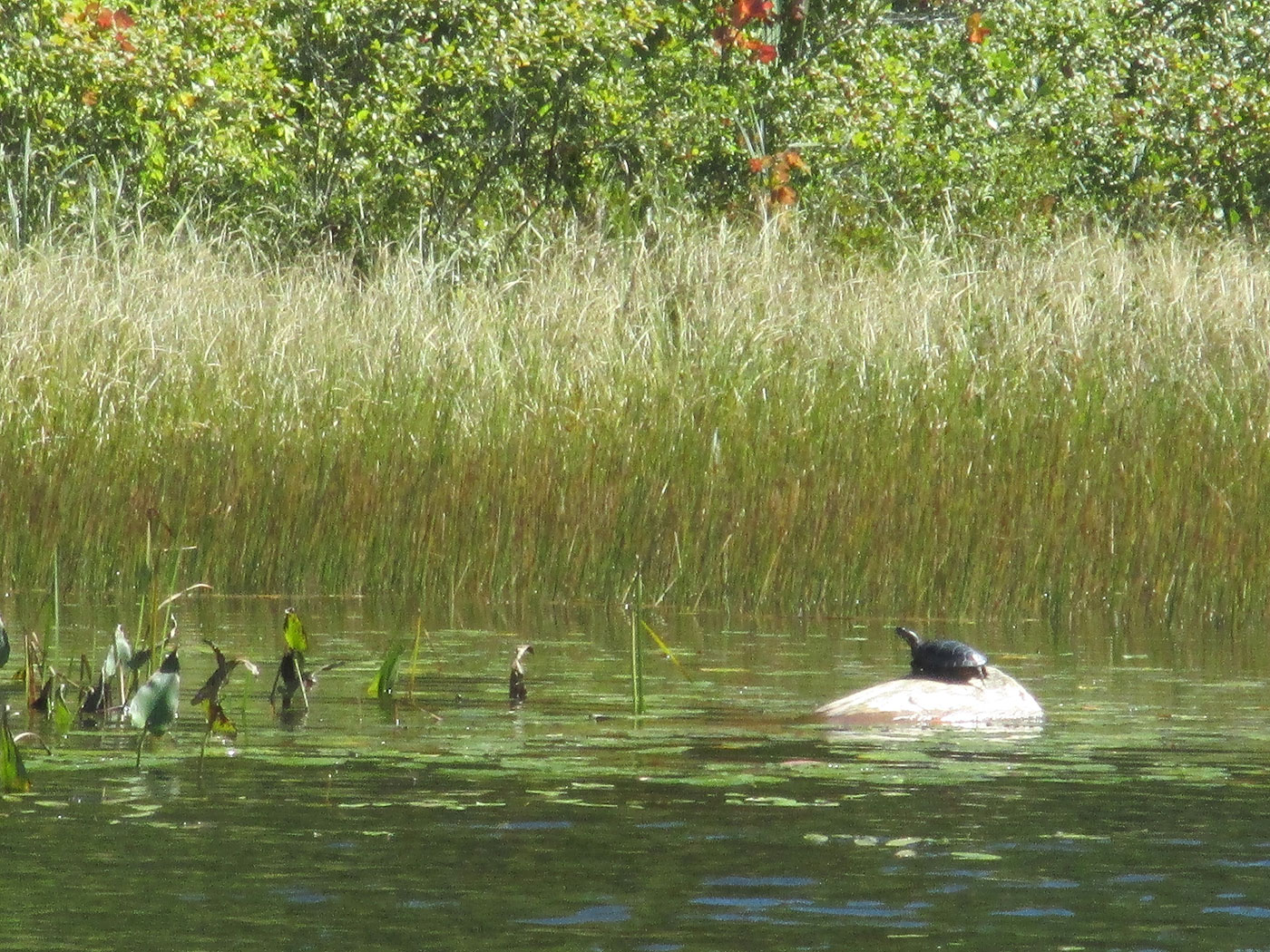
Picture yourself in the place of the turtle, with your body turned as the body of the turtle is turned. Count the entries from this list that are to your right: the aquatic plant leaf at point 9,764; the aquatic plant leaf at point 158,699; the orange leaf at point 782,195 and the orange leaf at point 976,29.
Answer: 2

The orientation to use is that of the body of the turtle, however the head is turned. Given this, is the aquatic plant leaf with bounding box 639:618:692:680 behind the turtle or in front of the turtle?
in front

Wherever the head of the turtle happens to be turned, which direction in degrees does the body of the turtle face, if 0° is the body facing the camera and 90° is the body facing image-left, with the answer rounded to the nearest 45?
approximately 90°

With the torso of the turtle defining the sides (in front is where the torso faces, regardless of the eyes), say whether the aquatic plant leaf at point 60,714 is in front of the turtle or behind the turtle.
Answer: in front

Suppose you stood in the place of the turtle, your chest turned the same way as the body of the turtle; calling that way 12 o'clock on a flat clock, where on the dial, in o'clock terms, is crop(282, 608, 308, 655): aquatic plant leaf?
The aquatic plant leaf is roughly at 11 o'clock from the turtle.

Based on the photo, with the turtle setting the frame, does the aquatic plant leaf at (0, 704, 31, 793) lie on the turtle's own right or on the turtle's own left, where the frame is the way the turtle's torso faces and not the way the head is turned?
on the turtle's own left

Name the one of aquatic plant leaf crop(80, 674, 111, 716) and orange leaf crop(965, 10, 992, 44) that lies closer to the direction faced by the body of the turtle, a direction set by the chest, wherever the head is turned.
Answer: the aquatic plant leaf

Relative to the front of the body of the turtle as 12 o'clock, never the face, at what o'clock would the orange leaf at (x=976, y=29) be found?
The orange leaf is roughly at 3 o'clock from the turtle.

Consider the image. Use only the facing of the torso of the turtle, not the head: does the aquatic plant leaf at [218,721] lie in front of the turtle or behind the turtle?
in front

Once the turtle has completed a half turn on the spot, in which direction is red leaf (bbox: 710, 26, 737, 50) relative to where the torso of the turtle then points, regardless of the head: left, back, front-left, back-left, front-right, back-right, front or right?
left

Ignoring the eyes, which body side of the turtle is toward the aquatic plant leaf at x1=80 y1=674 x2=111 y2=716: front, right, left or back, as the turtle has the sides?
front

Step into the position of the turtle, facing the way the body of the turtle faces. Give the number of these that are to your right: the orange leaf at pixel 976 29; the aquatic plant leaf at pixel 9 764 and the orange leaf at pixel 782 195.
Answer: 2
